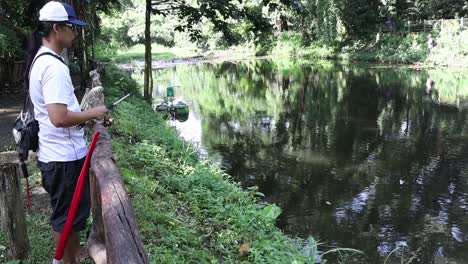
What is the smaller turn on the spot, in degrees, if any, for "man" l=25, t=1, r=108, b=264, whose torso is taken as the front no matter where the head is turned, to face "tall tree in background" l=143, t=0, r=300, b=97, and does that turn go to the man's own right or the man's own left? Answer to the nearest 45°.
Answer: approximately 90° to the man's own left

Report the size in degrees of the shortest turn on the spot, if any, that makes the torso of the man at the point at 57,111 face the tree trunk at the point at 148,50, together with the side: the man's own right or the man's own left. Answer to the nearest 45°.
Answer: approximately 90° to the man's own left

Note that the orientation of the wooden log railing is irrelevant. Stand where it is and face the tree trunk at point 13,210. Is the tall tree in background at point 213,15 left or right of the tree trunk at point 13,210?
right

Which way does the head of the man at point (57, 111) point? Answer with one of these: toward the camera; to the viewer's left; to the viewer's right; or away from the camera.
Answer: to the viewer's right

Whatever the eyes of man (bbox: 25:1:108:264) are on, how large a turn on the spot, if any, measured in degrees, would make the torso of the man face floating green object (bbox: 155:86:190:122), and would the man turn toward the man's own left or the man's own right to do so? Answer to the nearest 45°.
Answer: approximately 90° to the man's own left

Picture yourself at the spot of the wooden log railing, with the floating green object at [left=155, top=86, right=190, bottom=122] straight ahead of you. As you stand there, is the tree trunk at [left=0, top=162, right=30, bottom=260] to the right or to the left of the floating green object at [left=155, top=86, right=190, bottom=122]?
left

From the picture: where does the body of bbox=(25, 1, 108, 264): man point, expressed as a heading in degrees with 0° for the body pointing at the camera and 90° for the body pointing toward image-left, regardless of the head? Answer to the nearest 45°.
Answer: approximately 270°
